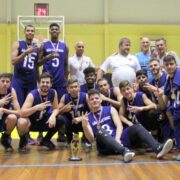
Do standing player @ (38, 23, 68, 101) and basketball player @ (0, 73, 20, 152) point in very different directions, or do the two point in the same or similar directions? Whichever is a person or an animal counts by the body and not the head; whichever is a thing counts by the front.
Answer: same or similar directions

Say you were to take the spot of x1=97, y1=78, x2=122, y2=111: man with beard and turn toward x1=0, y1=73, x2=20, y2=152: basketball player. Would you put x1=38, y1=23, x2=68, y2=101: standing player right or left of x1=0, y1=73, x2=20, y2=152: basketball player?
right

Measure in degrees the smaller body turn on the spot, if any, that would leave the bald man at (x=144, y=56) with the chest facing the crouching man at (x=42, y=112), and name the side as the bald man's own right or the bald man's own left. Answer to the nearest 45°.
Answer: approximately 45° to the bald man's own right

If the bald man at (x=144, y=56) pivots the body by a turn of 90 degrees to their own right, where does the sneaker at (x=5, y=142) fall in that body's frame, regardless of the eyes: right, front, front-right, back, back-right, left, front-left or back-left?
front-left

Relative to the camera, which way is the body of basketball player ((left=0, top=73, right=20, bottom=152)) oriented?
toward the camera

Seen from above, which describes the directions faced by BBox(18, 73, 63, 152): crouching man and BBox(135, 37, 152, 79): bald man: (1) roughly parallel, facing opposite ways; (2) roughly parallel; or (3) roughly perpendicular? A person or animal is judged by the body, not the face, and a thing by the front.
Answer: roughly parallel

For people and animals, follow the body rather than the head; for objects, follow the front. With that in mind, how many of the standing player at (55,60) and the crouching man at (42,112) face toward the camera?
2

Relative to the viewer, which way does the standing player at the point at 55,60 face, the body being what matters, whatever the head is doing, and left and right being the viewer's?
facing the viewer
